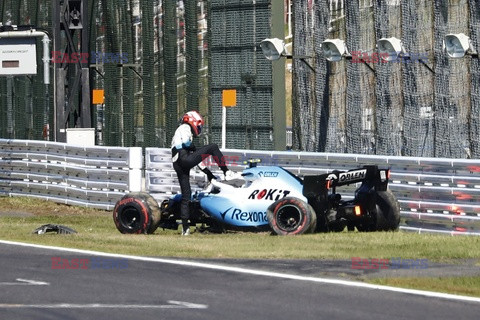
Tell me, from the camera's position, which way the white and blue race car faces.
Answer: facing away from the viewer and to the left of the viewer

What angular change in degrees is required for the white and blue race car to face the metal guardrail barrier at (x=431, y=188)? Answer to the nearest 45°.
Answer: approximately 135° to its right

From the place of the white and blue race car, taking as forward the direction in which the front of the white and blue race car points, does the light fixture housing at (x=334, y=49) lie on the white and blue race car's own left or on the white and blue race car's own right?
on the white and blue race car's own right

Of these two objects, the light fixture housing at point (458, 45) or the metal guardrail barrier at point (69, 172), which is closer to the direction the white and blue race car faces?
the metal guardrail barrier

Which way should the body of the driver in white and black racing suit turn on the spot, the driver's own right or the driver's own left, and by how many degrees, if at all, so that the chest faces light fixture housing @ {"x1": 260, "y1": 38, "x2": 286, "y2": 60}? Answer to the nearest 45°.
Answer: approximately 90° to the driver's own left

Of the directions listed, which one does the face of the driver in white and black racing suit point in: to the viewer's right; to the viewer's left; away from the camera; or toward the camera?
to the viewer's right

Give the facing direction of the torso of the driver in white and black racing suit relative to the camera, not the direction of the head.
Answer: to the viewer's right

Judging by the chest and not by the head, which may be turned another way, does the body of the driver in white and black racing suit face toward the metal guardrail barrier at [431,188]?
yes
